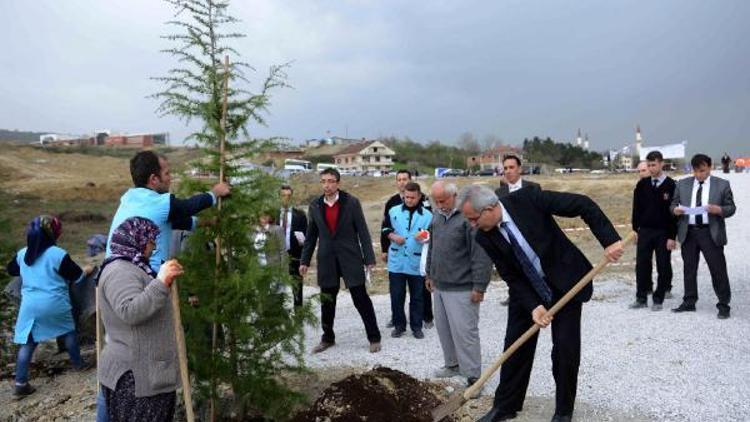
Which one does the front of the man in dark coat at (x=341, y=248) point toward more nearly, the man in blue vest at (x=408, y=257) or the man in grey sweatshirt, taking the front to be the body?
the man in grey sweatshirt

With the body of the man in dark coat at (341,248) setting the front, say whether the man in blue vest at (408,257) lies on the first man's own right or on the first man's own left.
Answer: on the first man's own left

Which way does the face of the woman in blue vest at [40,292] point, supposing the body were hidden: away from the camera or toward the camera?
away from the camera

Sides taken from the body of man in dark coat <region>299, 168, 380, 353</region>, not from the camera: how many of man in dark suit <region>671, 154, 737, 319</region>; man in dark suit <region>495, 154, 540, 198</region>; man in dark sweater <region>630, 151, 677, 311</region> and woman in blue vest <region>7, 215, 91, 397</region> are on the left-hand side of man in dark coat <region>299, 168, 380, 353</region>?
3

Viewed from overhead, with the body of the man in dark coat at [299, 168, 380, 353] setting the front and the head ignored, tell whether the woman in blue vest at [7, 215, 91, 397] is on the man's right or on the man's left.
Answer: on the man's right

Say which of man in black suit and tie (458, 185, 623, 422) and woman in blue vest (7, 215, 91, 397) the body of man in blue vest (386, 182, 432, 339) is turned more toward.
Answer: the man in black suit and tie
